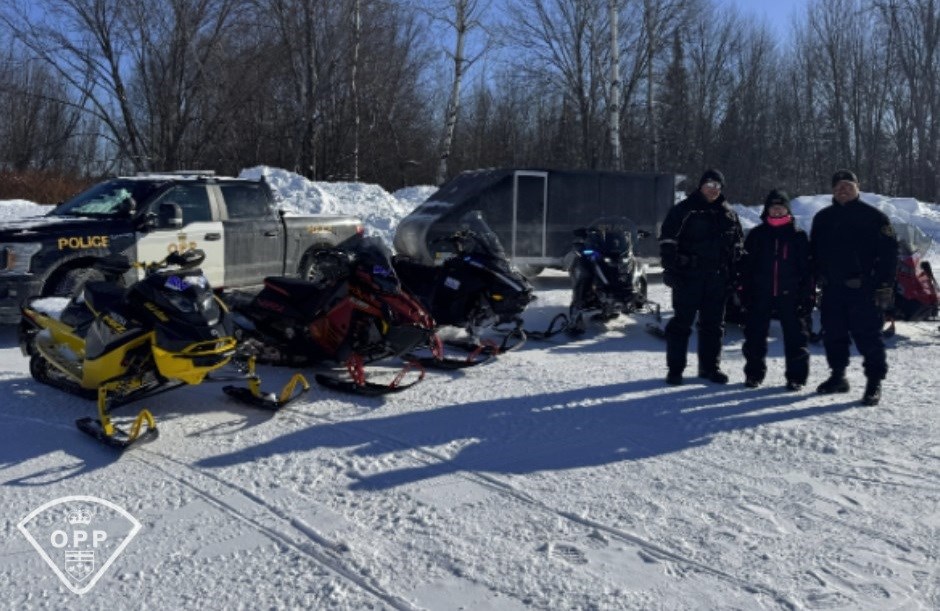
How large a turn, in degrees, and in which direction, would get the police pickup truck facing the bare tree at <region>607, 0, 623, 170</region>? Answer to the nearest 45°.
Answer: approximately 180°

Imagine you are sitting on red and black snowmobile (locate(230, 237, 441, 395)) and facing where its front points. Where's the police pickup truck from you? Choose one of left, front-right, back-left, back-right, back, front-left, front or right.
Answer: back

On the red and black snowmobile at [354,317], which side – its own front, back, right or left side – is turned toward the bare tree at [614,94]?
left

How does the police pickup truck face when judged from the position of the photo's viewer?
facing the viewer and to the left of the viewer

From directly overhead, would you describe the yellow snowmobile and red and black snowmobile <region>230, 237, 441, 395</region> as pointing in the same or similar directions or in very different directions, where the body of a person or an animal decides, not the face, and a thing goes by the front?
same or similar directions

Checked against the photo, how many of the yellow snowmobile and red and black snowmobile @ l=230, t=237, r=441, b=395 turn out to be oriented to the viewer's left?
0

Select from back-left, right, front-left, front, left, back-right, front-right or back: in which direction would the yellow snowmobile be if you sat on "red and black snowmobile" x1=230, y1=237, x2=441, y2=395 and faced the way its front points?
right

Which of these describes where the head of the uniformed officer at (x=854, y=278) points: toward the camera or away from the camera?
toward the camera

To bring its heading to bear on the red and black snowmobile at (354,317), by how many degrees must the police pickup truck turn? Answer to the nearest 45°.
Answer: approximately 90° to its left

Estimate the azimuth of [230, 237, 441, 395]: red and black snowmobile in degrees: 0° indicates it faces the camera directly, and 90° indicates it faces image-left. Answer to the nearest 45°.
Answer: approximately 315°

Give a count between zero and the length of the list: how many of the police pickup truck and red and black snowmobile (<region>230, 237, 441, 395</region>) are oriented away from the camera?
0

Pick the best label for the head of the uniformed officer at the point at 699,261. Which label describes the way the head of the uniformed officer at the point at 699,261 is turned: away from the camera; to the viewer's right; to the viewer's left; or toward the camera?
toward the camera

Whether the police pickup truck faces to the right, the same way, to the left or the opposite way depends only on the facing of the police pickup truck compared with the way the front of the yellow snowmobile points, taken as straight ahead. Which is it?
to the right

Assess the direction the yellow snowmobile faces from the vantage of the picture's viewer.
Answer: facing the viewer and to the right of the viewer

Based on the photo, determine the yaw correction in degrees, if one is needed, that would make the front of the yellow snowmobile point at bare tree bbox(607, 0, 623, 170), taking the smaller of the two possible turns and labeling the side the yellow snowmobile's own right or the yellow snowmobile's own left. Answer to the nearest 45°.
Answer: approximately 90° to the yellow snowmobile's own left

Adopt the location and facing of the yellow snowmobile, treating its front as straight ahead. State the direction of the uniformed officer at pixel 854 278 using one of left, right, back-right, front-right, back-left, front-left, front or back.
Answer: front-left
